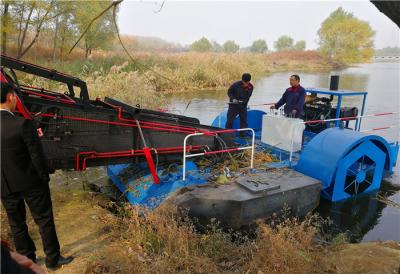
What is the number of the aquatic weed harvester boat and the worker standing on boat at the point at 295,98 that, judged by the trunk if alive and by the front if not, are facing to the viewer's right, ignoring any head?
0

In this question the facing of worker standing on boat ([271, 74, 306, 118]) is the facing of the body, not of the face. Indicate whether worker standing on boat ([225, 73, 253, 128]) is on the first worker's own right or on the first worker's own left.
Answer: on the first worker's own right

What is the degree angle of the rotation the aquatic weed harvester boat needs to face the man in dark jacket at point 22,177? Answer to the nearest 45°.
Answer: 0° — it already faces them

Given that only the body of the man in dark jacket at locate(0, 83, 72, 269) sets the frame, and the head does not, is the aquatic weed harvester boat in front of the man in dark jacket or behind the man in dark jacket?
in front

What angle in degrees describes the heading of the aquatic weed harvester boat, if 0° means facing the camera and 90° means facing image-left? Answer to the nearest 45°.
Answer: approximately 45°

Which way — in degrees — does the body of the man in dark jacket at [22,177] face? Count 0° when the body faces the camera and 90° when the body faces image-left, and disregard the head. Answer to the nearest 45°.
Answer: approximately 225°

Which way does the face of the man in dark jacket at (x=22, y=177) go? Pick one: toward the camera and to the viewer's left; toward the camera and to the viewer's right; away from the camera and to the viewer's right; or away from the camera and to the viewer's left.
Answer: away from the camera and to the viewer's right

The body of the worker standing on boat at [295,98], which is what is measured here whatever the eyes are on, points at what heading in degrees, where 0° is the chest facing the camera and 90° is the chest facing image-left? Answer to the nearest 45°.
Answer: approximately 45°

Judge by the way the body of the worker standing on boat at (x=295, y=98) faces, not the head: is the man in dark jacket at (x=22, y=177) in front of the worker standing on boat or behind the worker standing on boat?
in front

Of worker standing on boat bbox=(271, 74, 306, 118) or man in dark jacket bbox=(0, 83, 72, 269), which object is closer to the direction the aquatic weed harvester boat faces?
the man in dark jacket
